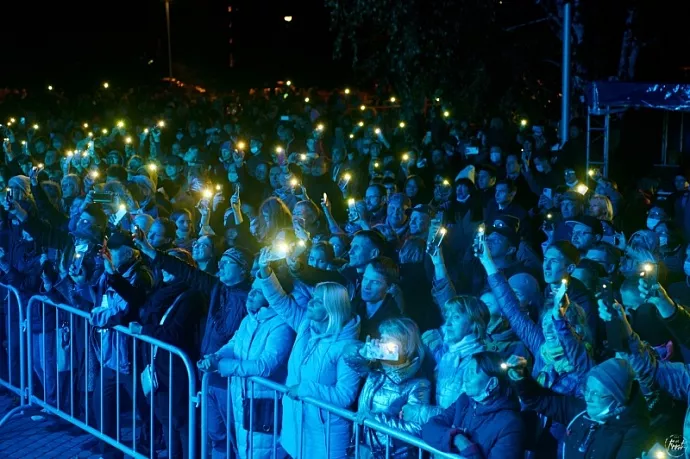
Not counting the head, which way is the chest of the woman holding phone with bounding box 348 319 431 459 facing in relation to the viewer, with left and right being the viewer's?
facing the viewer and to the left of the viewer

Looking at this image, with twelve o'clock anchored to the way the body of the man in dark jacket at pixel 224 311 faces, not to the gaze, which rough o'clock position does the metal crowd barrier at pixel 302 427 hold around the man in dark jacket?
The metal crowd barrier is roughly at 10 o'clock from the man in dark jacket.

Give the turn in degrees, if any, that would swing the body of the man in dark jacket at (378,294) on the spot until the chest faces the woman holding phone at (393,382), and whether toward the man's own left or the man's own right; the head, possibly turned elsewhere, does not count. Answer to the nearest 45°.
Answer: approximately 45° to the man's own left

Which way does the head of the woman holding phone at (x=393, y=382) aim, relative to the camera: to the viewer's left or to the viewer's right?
to the viewer's left
